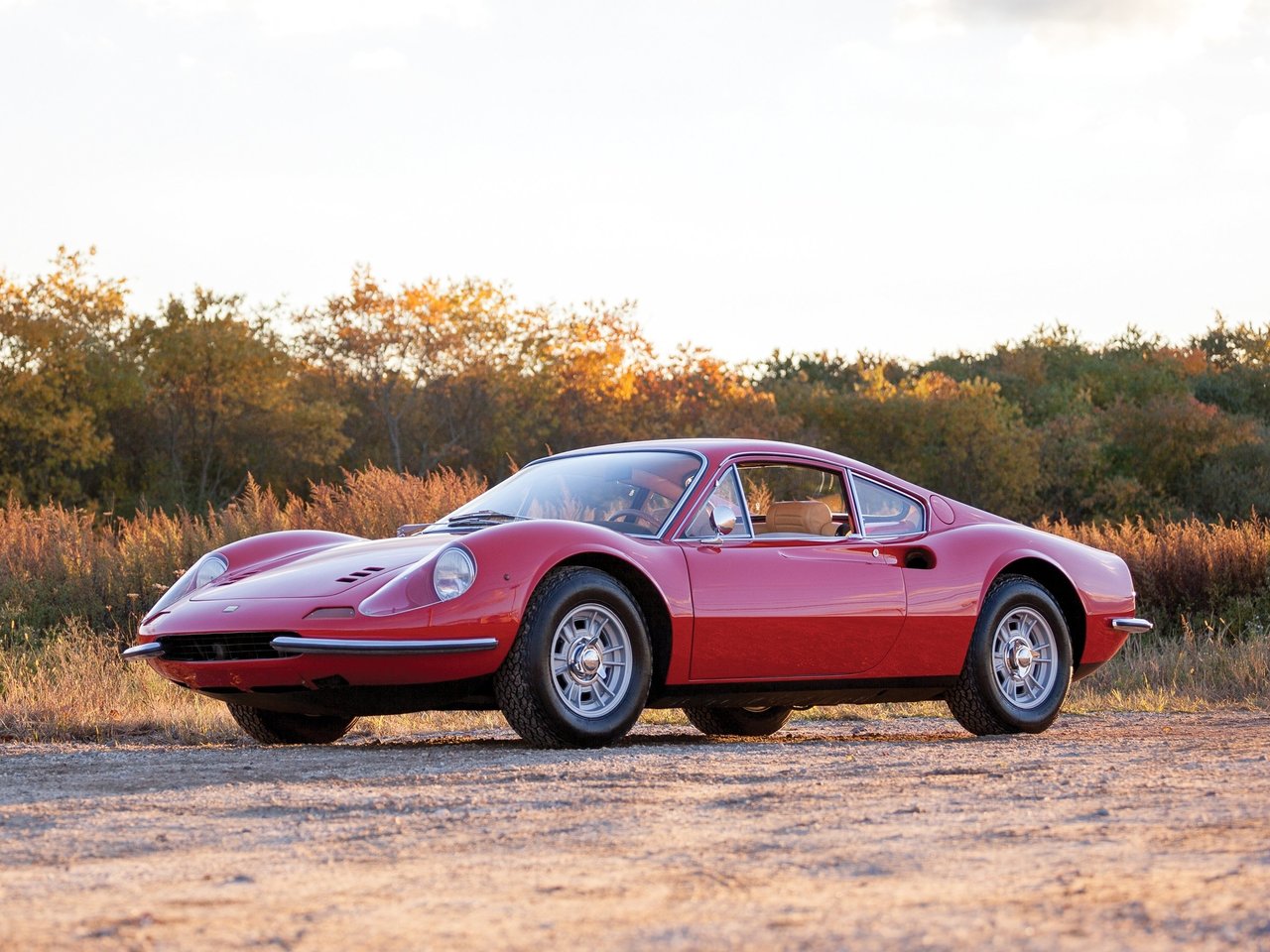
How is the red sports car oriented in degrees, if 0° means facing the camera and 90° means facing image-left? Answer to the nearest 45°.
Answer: approximately 45°

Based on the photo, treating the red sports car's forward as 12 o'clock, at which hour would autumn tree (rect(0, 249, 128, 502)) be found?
The autumn tree is roughly at 4 o'clock from the red sports car.
